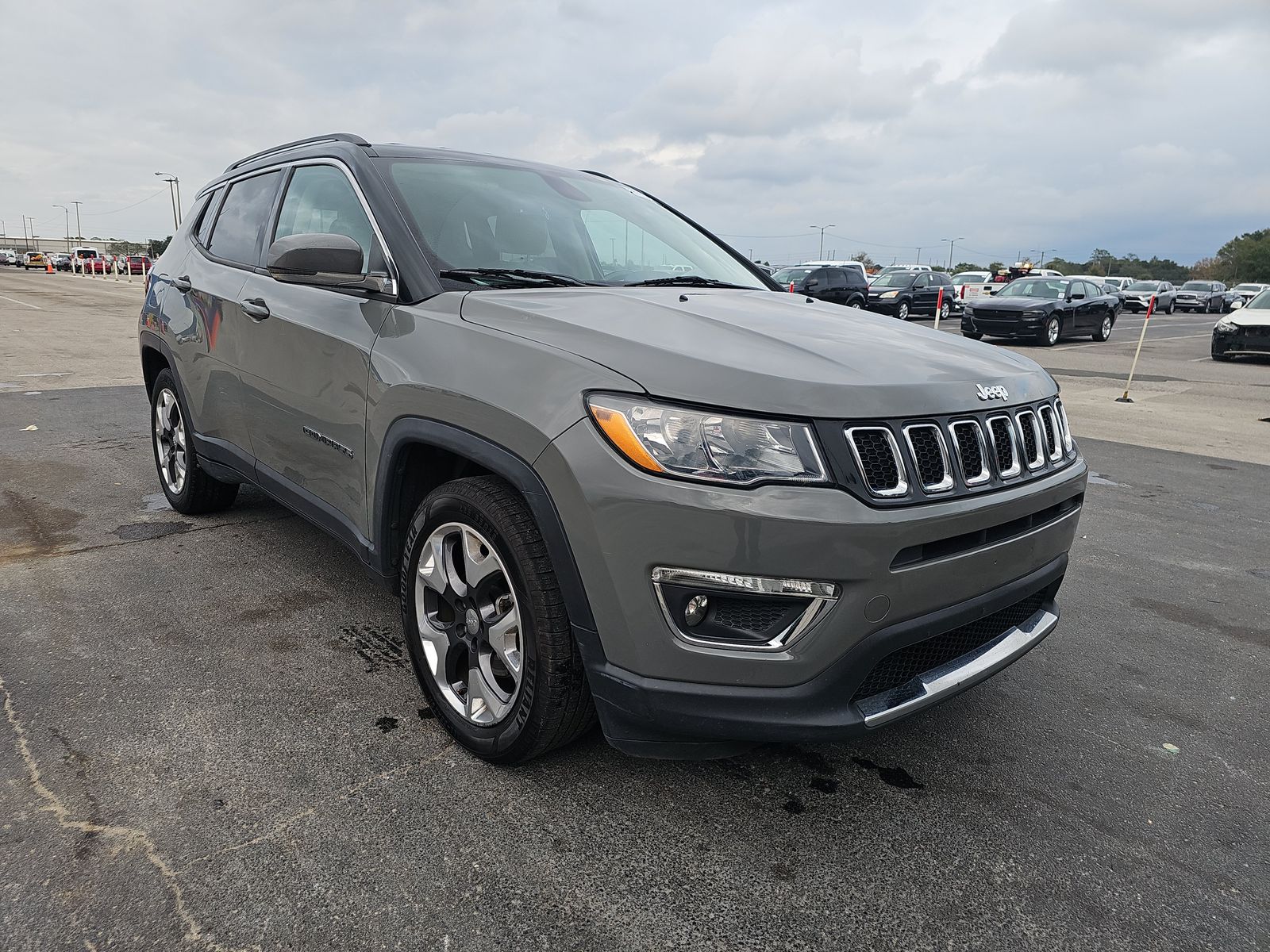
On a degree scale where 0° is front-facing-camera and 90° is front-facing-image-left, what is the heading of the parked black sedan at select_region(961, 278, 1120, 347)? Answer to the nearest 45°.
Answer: approximately 45°

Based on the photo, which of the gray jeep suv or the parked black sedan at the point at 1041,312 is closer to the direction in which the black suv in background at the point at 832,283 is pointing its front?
the gray jeep suv

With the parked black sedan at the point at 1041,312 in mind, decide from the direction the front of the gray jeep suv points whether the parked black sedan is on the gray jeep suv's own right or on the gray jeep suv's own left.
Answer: on the gray jeep suv's own left

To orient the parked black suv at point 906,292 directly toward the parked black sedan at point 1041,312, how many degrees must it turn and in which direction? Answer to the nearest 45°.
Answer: approximately 90° to its left

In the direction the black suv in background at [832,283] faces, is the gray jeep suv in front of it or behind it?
in front

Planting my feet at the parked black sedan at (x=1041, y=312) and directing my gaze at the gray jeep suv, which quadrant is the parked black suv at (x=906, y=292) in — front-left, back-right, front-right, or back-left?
back-right

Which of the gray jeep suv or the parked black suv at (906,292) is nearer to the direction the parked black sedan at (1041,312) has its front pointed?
the gray jeep suv
